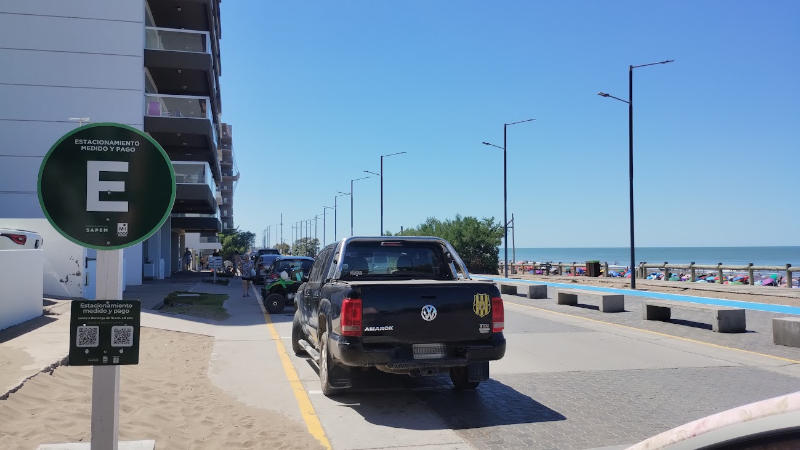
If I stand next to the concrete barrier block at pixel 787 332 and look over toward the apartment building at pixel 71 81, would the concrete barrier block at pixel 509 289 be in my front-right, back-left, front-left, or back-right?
front-right

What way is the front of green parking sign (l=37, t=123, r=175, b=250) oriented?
toward the camera

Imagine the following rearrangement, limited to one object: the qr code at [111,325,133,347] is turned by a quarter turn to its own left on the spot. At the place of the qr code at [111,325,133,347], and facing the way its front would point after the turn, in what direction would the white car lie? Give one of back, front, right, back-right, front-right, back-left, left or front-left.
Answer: left

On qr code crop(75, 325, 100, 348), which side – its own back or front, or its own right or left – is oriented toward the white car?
back

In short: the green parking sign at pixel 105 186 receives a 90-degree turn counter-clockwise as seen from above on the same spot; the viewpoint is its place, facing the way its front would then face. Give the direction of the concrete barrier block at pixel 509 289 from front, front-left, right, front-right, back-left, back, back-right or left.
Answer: front-left

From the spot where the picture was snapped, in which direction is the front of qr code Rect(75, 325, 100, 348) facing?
facing the viewer

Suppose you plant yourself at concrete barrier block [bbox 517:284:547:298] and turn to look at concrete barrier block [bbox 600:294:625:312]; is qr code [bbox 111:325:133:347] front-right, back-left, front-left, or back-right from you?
front-right

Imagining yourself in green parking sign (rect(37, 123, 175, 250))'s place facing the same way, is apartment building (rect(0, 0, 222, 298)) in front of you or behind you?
behind

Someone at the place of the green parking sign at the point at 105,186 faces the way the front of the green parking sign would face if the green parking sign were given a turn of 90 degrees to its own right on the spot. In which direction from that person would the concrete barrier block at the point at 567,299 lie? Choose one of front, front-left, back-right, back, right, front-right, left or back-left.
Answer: back-right

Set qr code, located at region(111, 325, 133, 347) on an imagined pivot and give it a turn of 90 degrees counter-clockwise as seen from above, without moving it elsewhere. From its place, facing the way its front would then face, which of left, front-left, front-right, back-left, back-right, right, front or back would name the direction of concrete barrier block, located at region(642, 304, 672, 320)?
front-left

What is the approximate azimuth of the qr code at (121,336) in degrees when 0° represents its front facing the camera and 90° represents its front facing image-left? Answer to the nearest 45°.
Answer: approximately 0°

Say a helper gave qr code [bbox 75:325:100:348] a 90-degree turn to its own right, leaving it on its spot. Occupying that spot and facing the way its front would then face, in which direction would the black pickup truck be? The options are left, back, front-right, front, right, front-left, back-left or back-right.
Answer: back-right

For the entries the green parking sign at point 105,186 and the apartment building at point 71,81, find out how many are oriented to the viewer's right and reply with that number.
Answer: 1

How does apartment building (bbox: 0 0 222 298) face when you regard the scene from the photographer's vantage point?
facing to the right of the viewer

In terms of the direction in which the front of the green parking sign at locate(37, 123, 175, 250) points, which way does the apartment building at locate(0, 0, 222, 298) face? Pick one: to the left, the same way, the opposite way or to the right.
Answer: to the left

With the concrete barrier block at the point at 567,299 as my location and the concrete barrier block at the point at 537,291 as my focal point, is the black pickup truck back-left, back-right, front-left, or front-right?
back-left
